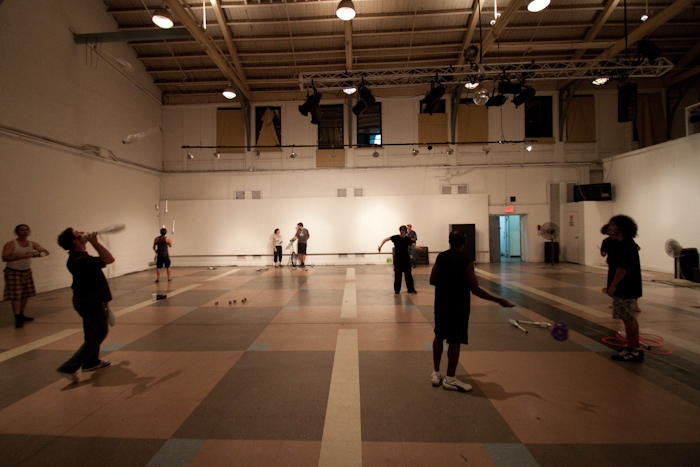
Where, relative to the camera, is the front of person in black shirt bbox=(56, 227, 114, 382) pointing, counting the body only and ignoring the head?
to the viewer's right

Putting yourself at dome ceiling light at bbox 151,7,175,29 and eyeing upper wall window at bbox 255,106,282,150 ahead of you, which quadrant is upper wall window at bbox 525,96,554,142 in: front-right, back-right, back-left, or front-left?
front-right

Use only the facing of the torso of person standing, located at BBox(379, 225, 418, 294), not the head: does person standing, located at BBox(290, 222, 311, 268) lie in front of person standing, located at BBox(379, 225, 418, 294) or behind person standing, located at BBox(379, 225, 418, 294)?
behind

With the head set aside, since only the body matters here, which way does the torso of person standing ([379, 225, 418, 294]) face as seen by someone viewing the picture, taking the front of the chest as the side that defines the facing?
toward the camera

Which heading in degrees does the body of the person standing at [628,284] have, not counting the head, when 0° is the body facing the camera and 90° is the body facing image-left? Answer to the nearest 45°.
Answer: approximately 90°

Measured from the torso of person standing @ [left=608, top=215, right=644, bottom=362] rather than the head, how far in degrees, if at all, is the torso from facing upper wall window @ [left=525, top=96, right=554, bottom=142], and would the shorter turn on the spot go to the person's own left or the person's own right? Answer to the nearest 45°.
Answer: approximately 90° to the person's own right

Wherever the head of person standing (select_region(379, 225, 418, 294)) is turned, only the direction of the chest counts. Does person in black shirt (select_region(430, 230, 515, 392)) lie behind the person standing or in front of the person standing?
in front

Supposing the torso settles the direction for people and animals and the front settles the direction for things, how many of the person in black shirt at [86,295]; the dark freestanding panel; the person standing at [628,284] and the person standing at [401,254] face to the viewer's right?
1

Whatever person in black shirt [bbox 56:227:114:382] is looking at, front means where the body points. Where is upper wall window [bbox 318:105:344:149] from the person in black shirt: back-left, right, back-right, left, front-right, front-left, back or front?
front-left
